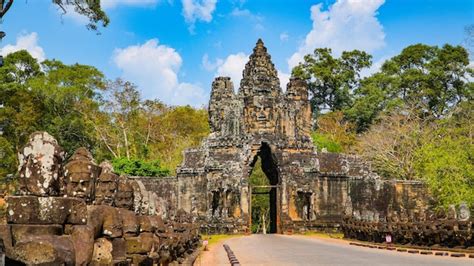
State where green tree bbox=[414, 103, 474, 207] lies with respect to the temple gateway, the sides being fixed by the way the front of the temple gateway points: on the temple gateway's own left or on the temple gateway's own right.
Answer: on the temple gateway's own left

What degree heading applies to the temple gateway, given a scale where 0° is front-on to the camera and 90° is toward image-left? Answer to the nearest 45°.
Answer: approximately 0°
